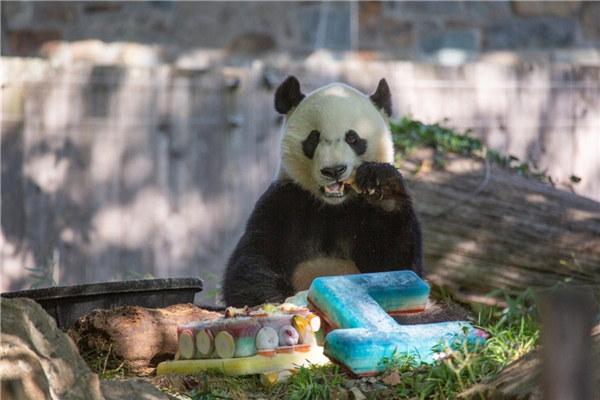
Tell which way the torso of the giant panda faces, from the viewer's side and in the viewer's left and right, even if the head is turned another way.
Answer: facing the viewer

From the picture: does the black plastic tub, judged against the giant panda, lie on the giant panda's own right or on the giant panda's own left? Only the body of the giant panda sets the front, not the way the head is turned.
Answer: on the giant panda's own right

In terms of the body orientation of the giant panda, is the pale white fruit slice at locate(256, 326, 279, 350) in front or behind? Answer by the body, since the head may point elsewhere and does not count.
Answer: in front

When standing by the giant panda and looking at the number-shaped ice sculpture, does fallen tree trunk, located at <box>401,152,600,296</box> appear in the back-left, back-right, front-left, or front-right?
back-left

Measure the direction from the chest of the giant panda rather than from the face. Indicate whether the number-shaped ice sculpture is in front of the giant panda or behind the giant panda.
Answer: in front

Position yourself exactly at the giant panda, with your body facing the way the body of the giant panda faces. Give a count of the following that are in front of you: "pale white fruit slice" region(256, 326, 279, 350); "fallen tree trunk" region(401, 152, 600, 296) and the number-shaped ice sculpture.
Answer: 2

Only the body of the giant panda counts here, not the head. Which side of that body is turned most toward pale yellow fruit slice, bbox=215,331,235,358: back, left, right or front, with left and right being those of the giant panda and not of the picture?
front

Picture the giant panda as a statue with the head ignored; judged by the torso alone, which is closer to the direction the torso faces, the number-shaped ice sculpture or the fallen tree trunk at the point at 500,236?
the number-shaped ice sculpture

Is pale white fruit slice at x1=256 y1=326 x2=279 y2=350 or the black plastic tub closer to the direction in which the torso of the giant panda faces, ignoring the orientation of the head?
the pale white fruit slice

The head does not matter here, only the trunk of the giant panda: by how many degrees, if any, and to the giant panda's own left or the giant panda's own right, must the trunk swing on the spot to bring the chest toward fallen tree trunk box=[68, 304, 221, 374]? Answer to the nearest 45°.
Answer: approximately 45° to the giant panda's own right
